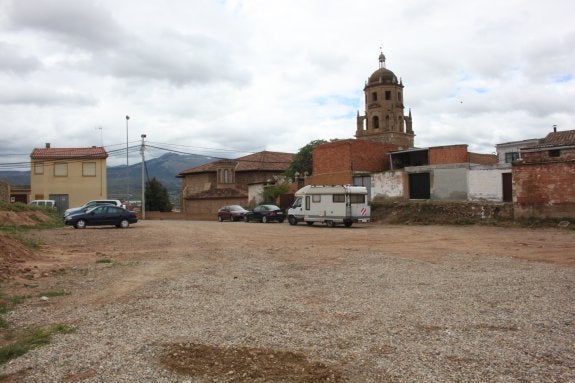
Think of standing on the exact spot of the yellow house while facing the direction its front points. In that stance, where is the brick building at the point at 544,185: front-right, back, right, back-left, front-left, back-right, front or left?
front-left

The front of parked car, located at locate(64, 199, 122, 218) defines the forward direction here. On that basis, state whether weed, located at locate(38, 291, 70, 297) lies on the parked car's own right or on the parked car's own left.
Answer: on the parked car's own left

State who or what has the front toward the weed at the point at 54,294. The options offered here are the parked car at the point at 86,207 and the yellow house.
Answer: the yellow house

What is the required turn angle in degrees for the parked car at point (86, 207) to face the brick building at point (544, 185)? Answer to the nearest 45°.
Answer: approximately 135° to its left

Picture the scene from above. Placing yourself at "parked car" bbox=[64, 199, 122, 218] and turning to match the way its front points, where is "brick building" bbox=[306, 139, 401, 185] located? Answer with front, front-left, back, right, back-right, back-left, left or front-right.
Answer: back

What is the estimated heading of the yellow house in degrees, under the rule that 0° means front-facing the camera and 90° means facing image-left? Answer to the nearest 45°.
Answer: approximately 0°

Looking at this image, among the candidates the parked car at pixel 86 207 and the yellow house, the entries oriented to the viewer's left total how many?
1

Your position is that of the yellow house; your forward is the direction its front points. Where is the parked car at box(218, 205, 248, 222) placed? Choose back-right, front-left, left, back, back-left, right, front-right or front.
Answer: front-left

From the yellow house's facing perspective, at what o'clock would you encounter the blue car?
The blue car is roughly at 12 o'clock from the yellow house.

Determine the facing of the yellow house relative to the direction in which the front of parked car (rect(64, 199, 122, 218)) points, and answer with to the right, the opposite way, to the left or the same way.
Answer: to the left

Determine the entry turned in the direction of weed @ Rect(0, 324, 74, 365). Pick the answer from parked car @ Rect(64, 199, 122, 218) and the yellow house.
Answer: the yellow house

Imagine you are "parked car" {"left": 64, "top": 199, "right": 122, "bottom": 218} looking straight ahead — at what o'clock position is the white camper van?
The white camper van is roughly at 7 o'clock from the parked car.

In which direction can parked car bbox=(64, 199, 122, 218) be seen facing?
to the viewer's left

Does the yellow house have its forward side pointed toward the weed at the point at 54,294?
yes
